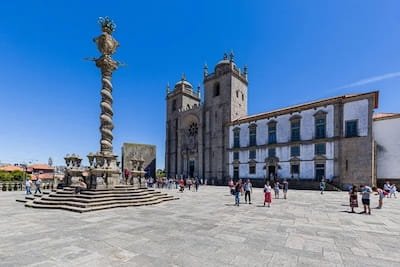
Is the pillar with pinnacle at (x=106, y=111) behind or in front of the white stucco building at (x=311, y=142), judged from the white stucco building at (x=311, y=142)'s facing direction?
in front

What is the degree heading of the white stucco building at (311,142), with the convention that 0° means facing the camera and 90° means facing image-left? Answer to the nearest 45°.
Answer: approximately 45°

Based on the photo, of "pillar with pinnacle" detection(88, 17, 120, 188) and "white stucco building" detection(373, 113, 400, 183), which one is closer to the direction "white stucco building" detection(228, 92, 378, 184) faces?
the pillar with pinnacle
